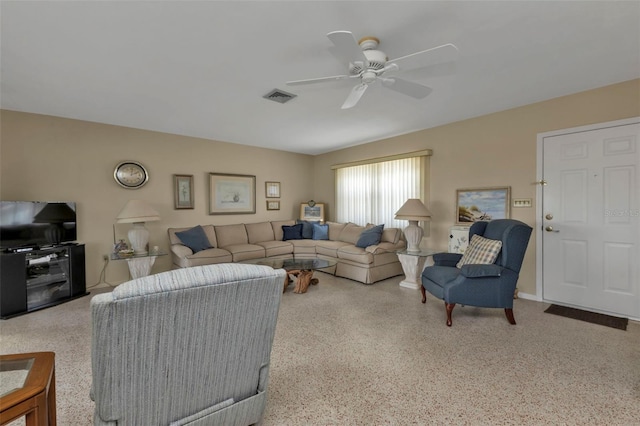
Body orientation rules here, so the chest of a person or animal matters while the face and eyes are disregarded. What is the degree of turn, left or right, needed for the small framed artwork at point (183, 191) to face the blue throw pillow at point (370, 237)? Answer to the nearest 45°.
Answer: approximately 45° to its left

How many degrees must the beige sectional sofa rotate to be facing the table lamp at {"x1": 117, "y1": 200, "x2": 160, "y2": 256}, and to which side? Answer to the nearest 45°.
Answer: approximately 90° to its right

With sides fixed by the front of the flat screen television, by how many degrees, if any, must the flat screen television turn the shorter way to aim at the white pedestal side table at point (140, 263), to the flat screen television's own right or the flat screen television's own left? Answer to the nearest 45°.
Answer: approximately 45° to the flat screen television's own left

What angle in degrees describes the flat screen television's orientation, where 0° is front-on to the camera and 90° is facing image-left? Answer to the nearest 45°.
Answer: approximately 315°

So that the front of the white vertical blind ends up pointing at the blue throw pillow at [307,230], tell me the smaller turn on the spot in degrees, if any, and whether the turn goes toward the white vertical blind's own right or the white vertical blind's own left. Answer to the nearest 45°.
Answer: approximately 45° to the white vertical blind's own right

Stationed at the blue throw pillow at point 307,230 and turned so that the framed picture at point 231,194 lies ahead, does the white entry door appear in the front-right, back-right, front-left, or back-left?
back-left

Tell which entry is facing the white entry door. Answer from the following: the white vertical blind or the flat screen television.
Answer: the flat screen television

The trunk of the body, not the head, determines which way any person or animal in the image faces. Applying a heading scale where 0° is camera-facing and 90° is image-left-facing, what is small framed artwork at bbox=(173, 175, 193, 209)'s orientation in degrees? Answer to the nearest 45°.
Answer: approximately 0°
